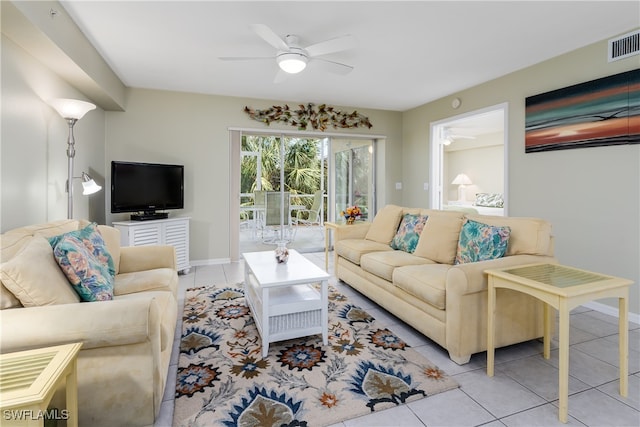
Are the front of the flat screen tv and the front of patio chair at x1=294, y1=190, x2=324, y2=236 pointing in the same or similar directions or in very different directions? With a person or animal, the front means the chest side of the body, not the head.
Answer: very different directions

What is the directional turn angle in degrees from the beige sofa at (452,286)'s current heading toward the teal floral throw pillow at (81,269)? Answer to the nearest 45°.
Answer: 0° — it already faces it

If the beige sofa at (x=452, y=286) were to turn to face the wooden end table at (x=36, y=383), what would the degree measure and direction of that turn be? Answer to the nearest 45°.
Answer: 0° — it already faces it

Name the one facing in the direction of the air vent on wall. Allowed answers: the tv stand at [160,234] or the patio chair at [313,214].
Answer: the tv stand

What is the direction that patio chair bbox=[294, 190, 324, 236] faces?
to the viewer's left

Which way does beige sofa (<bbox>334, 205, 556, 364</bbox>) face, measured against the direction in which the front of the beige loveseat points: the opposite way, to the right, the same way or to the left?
the opposite way

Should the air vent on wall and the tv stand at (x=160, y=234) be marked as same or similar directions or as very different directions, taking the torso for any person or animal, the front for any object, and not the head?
very different directions

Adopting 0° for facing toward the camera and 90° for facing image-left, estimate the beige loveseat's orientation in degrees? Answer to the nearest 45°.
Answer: approximately 270°

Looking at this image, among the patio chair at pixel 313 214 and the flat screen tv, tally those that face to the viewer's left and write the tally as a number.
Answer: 1

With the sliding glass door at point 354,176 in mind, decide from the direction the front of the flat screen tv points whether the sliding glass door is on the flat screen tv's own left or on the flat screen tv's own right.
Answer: on the flat screen tv's own left

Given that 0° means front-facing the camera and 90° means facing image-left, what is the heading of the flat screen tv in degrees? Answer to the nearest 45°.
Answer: approximately 315°

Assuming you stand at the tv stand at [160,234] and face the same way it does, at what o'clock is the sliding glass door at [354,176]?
The sliding glass door is roughly at 10 o'clock from the tv stand.

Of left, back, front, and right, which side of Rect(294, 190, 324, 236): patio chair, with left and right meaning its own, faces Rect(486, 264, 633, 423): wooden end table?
left

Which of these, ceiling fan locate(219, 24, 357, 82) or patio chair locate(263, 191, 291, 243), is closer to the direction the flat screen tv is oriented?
the ceiling fan
